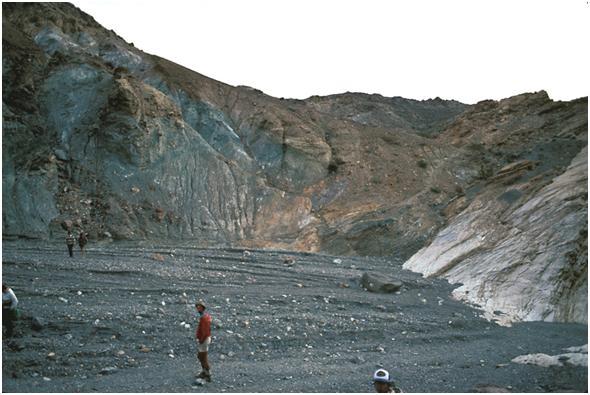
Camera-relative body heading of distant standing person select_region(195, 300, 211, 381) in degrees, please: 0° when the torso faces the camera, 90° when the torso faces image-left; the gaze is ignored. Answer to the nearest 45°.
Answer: approximately 90°

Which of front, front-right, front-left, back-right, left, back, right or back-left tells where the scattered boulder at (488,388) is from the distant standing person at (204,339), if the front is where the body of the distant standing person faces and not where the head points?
back

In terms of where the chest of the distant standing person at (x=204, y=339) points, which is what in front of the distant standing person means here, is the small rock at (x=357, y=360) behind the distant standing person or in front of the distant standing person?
behind

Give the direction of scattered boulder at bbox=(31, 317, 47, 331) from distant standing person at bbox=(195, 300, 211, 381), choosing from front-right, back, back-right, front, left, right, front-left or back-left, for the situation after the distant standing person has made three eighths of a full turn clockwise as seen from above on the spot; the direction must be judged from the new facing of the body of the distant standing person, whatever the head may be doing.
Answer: left

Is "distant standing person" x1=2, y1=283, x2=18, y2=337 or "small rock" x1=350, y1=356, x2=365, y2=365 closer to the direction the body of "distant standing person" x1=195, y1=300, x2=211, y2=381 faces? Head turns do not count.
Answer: the distant standing person

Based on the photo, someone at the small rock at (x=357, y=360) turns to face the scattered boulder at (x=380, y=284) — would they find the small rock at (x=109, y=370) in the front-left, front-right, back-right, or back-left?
back-left

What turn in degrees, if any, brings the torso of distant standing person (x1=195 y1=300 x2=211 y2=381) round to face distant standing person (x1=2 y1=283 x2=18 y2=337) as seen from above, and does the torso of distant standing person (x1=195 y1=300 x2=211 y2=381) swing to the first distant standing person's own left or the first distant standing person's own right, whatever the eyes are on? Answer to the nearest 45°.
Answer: approximately 45° to the first distant standing person's own right

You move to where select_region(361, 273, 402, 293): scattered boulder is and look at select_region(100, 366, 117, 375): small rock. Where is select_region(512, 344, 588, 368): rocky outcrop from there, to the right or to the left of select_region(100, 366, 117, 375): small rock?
left

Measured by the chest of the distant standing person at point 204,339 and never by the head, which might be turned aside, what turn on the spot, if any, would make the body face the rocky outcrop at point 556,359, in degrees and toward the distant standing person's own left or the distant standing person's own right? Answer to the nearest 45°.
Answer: approximately 180°

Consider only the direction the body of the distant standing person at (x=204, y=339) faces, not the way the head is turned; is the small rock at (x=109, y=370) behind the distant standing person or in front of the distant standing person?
in front

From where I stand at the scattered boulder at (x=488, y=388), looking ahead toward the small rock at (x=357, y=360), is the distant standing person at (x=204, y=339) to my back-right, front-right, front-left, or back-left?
front-left
